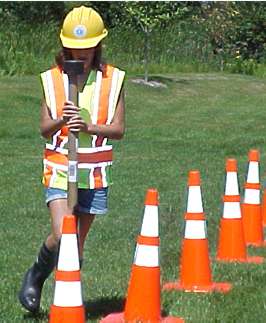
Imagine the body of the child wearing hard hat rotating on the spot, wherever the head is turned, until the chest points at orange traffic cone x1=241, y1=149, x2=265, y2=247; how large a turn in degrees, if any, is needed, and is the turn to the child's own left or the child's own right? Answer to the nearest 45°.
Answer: approximately 135° to the child's own left

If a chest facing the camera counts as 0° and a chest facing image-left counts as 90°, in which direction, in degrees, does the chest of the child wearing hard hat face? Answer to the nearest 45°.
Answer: approximately 0°

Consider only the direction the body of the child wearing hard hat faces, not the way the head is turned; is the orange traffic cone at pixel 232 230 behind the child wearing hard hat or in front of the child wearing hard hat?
behind

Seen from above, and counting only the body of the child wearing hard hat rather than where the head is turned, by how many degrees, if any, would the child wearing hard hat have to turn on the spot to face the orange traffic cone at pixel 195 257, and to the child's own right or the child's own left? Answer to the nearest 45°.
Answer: approximately 135° to the child's own left
